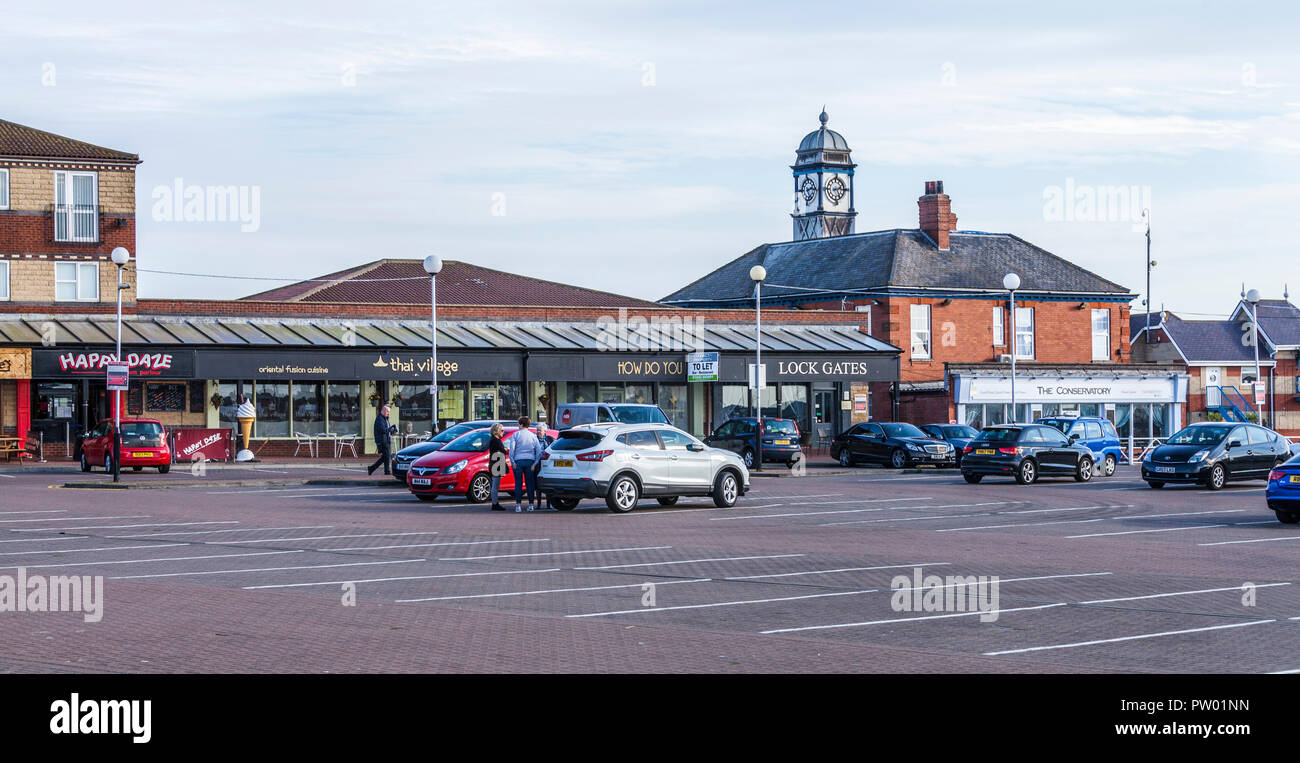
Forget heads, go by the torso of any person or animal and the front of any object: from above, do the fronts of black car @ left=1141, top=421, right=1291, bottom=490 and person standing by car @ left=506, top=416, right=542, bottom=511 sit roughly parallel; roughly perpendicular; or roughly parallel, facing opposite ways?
roughly perpendicular

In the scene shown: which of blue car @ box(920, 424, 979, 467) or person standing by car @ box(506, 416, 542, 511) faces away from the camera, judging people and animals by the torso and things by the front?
the person standing by car

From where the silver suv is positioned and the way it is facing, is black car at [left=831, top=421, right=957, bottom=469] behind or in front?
in front

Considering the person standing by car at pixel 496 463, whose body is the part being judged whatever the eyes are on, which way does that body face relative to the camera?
to the viewer's right

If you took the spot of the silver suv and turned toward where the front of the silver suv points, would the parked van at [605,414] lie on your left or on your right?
on your left

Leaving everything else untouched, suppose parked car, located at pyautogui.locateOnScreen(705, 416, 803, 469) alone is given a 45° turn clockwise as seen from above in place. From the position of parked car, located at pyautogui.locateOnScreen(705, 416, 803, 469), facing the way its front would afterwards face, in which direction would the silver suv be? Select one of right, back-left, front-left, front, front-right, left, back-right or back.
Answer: back

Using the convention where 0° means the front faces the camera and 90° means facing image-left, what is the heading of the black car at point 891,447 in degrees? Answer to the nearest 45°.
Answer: approximately 315°

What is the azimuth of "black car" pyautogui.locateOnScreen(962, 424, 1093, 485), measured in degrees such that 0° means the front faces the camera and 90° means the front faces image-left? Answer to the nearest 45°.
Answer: approximately 225°

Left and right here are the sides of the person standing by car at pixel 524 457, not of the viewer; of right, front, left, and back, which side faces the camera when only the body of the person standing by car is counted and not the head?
back
